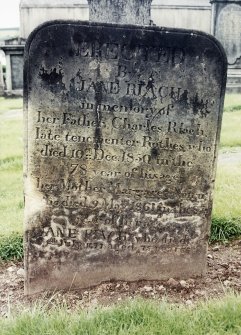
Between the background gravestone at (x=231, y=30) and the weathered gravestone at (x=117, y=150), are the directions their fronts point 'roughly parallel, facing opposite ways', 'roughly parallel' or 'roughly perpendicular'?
roughly parallel

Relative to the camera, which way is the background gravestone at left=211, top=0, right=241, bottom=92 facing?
toward the camera

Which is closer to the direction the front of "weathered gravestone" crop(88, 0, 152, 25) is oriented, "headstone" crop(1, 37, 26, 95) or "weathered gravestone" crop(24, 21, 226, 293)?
the weathered gravestone

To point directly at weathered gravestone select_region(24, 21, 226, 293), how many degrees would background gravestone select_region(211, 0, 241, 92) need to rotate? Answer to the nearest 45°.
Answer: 0° — it already faces it

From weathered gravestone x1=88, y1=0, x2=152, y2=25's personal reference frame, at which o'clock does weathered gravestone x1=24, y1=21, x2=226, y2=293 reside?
weathered gravestone x1=24, y1=21, x2=226, y2=293 is roughly at 12 o'clock from weathered gravestone x1=88, y1=0, x2=152, y2=25.

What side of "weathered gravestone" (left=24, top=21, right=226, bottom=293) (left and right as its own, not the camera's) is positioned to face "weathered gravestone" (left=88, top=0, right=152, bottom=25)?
back

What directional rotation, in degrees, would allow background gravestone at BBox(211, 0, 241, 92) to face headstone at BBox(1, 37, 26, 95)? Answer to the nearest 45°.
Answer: approximately 90° to its right

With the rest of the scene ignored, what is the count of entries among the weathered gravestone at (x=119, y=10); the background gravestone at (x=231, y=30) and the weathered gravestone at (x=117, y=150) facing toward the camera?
3

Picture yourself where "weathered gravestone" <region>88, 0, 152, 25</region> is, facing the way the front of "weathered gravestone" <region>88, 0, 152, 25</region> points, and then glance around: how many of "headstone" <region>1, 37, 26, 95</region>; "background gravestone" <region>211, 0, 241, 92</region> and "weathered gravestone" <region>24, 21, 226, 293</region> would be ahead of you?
1

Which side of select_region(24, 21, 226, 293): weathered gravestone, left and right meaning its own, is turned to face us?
front
